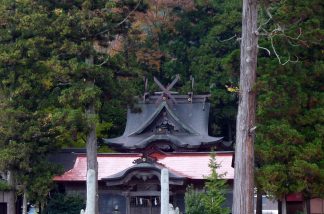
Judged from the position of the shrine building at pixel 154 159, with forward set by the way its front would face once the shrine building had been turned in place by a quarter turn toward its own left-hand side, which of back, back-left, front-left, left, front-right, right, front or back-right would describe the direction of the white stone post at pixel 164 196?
right

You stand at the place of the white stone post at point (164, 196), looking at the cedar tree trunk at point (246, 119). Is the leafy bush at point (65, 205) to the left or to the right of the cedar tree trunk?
left

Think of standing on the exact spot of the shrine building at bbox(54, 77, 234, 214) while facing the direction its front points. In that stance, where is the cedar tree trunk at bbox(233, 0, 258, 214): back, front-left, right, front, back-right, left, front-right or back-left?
front

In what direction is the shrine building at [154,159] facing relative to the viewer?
toward the camera

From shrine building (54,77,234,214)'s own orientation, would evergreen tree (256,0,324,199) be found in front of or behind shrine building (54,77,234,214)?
in front
